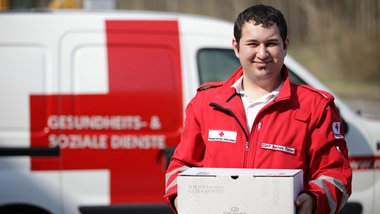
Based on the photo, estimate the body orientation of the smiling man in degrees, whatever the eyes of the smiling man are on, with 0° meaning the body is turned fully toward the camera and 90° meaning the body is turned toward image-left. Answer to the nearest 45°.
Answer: approximately 0°

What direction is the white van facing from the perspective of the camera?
to the viewer's right

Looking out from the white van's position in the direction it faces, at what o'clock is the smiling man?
The smiling man is roughly at 2 o'clock from the white van.

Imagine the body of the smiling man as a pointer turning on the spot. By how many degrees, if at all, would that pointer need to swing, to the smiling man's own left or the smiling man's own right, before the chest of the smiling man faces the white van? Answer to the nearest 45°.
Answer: approximately 135° to the smiling man's own right

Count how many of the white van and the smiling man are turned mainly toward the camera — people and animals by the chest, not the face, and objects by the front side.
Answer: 1

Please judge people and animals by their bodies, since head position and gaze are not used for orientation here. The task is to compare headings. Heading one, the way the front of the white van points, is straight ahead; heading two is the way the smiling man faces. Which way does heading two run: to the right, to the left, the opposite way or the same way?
to the right
